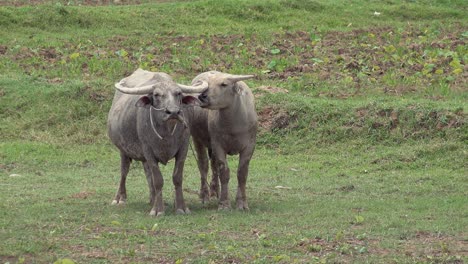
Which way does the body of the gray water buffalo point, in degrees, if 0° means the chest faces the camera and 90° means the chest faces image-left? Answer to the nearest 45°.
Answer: approximately 315°
